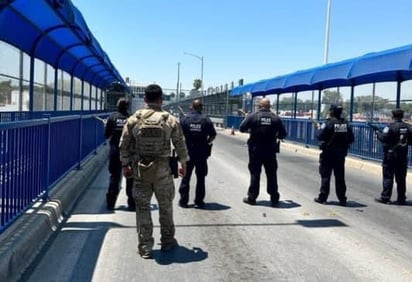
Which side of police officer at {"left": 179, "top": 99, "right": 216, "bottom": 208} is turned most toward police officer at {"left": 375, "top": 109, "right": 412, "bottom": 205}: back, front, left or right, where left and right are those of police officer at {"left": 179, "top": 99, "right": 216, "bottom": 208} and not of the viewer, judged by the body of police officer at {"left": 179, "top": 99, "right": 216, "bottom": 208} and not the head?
right

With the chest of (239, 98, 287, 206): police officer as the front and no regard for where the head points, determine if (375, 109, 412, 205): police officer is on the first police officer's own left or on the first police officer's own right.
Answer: on the first police officer's own right

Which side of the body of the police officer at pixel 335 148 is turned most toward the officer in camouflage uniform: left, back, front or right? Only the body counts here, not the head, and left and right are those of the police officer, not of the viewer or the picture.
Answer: left

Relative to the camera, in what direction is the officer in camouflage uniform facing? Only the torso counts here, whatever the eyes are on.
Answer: away from the camera

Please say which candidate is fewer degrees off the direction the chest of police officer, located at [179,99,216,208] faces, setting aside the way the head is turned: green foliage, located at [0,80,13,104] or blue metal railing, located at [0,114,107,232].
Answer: the green foliage

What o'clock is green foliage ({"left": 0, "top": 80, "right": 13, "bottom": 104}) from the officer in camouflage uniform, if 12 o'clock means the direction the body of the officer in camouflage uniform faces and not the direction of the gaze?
The green foliage is roughly at 11 o'clock from the officer in camouflage uniform.

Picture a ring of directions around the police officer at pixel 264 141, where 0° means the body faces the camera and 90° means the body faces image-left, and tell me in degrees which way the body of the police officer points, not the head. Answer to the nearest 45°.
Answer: approximately 180°

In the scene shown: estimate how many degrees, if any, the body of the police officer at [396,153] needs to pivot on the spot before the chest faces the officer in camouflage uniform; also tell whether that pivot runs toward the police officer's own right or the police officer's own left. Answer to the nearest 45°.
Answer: approximately 90° to the police officer's own left

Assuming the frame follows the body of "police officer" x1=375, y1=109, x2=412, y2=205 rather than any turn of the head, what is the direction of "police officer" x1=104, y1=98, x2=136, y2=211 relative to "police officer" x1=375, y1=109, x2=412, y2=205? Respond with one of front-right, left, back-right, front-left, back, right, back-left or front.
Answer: left

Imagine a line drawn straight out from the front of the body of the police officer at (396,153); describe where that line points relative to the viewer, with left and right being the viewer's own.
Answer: facing away from the viewer and to the left of the viewer

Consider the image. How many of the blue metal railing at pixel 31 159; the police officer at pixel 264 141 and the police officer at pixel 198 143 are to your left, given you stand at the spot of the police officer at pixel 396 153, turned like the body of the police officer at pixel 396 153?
3

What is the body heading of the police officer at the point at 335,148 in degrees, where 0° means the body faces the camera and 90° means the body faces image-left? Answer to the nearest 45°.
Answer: approximately 135°

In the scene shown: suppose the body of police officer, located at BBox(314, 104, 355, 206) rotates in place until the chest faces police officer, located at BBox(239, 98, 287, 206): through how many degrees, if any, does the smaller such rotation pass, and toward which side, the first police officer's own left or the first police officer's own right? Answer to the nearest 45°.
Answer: approximately 90° to the first police officer's own left

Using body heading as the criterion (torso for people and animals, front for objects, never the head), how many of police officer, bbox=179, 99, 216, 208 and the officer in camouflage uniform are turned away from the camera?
2

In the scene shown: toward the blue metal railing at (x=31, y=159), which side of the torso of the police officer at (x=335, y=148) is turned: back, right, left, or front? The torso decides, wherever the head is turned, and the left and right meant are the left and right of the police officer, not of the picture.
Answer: left

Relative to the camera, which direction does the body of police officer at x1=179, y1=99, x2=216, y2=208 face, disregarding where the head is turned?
away from the camera

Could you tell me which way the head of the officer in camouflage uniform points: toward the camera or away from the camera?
away from the camera
